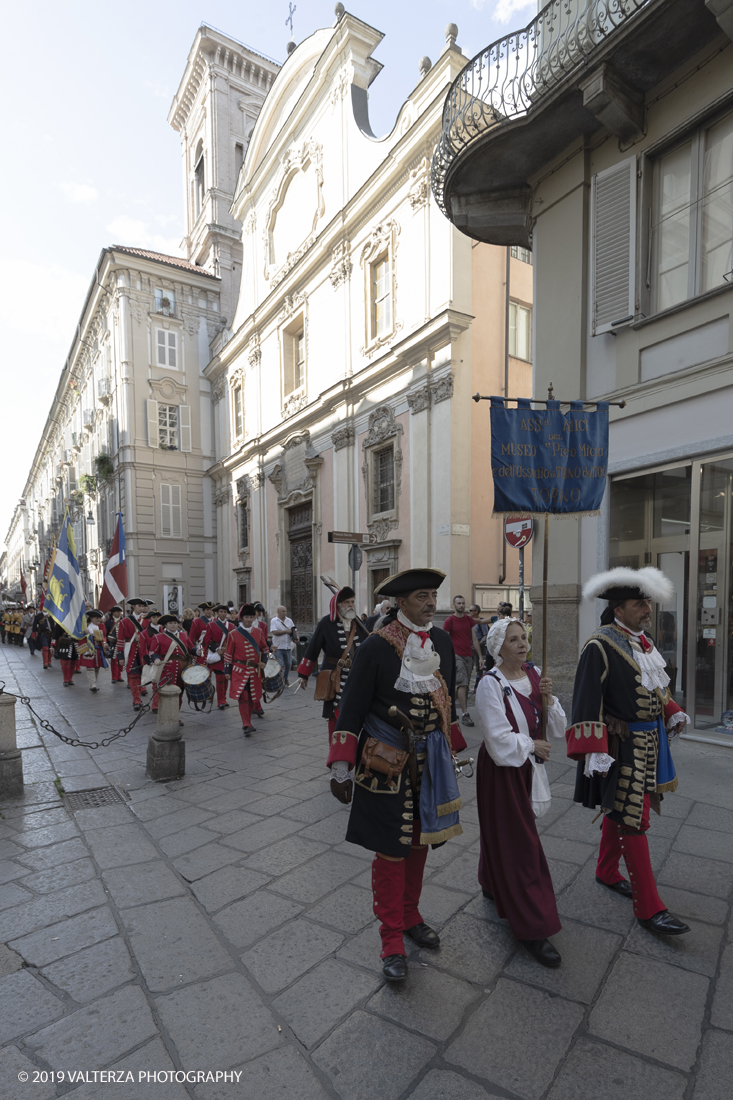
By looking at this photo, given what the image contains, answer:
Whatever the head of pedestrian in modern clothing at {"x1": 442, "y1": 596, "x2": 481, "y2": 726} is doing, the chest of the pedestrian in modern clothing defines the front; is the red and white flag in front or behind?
behind

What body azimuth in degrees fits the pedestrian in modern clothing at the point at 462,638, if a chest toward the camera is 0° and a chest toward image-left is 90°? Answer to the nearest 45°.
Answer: approximately 315°

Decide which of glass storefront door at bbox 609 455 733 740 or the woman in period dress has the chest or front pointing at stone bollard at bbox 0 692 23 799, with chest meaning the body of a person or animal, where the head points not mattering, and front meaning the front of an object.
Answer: the glass storefront door

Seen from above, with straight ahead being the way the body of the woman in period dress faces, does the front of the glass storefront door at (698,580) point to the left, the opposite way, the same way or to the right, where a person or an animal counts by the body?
to the right

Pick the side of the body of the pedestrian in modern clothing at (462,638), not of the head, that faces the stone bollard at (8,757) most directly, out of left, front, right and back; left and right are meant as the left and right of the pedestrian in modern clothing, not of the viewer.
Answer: right

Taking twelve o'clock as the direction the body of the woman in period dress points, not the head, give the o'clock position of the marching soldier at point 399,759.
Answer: The marching soldier is roughly at 4 o'clock from the woman in period dress.

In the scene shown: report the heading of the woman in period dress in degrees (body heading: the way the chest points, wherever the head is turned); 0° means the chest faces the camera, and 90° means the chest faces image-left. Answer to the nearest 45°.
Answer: approximately 315°

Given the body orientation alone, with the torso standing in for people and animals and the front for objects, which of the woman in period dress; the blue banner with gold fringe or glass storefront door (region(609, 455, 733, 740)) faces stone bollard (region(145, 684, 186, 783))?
the glass storefront door

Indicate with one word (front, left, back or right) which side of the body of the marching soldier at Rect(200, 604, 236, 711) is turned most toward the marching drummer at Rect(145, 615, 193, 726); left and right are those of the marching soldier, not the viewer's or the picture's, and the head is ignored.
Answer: right
